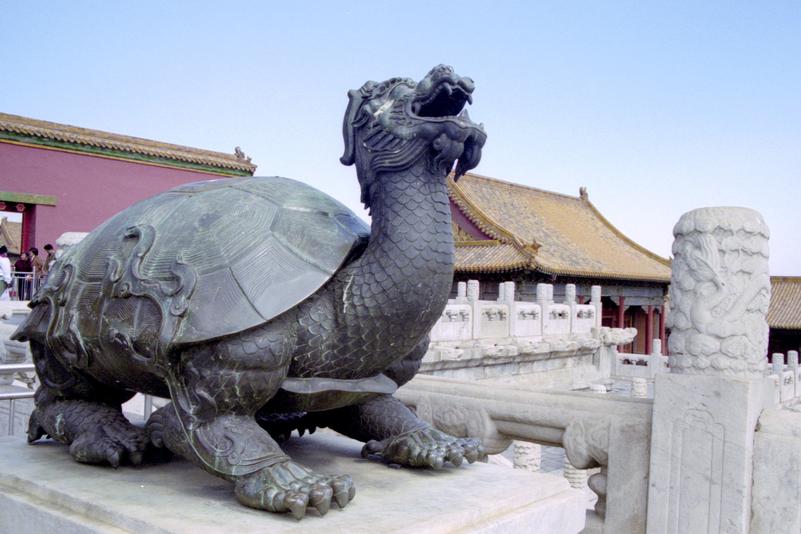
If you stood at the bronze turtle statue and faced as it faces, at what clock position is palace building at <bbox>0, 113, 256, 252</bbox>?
The palace building is roughly at 7 o'clock from the bronze turtle statue.

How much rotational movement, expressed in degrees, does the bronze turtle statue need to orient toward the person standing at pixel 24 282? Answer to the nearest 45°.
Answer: approximately 135° to its left

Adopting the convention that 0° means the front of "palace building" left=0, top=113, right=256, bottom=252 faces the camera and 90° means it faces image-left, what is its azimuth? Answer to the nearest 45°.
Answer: approximately 315°

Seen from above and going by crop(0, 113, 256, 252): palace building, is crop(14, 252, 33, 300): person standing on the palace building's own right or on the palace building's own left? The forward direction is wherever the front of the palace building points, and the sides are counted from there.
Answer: on the palace building's own right

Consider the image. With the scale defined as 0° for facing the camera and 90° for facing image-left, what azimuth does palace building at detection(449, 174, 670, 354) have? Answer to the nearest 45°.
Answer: approximately 315°
